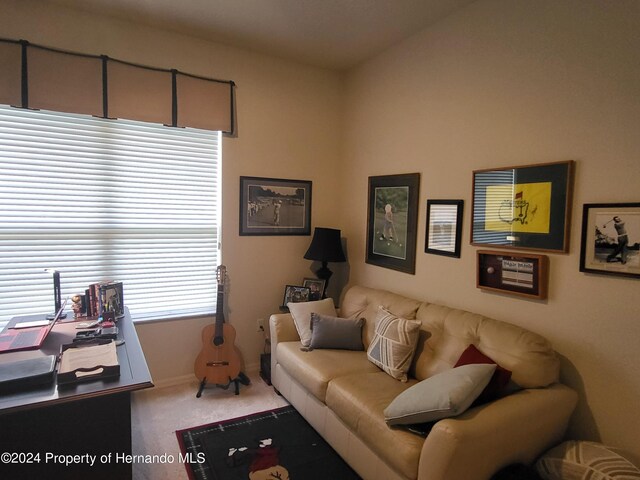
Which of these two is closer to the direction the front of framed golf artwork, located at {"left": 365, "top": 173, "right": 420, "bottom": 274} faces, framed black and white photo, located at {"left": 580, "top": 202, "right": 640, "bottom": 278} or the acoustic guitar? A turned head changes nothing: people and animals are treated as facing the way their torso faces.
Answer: the acoustic guitar

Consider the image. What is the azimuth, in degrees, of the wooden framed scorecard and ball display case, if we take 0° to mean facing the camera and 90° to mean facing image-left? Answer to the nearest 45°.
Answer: approximately 45°

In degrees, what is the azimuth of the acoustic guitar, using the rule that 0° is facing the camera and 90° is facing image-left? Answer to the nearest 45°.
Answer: approximately 0°

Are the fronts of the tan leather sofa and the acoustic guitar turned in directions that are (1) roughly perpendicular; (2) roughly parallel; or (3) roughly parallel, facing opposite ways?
roughly perpendicular

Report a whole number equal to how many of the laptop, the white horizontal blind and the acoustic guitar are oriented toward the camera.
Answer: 2

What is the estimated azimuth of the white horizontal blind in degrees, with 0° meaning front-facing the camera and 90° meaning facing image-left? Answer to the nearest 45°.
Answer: approximately 0°

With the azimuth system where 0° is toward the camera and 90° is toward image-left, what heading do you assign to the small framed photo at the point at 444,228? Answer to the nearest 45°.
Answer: approximately 45°
